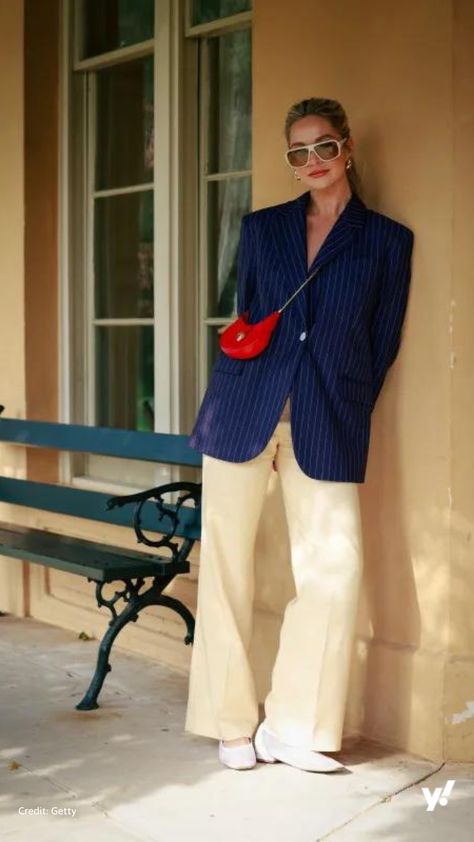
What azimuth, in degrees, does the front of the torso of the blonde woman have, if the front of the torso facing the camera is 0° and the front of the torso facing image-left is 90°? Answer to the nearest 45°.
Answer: approximately 0°

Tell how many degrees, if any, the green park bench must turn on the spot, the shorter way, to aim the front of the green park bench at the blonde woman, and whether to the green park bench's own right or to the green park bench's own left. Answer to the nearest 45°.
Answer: approximately 90° to the green park bench's own left

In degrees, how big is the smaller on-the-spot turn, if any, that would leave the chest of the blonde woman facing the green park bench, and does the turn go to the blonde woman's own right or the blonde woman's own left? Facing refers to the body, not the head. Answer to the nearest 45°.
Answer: approximately 135° to the blonde woman's own right

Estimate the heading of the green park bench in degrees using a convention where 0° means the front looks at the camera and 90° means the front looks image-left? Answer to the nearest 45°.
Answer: approximately 45°
